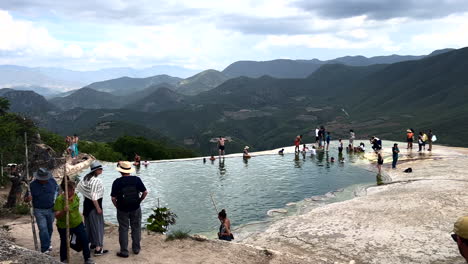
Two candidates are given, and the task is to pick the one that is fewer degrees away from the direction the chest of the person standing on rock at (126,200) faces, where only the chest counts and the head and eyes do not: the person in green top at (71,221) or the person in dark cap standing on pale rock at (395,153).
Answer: the person in dark cap standing on pale rock

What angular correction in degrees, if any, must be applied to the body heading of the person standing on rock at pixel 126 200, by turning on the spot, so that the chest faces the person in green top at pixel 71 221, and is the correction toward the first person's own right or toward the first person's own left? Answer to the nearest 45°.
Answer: approximately 90° to the first person's own left

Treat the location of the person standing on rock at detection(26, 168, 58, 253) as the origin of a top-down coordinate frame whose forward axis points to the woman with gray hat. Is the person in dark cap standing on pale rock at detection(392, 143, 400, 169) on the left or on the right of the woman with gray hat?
left

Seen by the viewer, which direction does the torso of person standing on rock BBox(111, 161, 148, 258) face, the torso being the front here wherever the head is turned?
away from the camera

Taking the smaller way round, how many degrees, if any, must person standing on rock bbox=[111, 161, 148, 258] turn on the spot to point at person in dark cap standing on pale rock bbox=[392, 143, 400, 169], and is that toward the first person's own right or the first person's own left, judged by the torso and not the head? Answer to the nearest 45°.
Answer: approximately 45° to the first person's own right

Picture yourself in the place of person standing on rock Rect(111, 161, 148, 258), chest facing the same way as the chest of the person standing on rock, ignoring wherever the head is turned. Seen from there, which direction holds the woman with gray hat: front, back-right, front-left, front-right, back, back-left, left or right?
left
